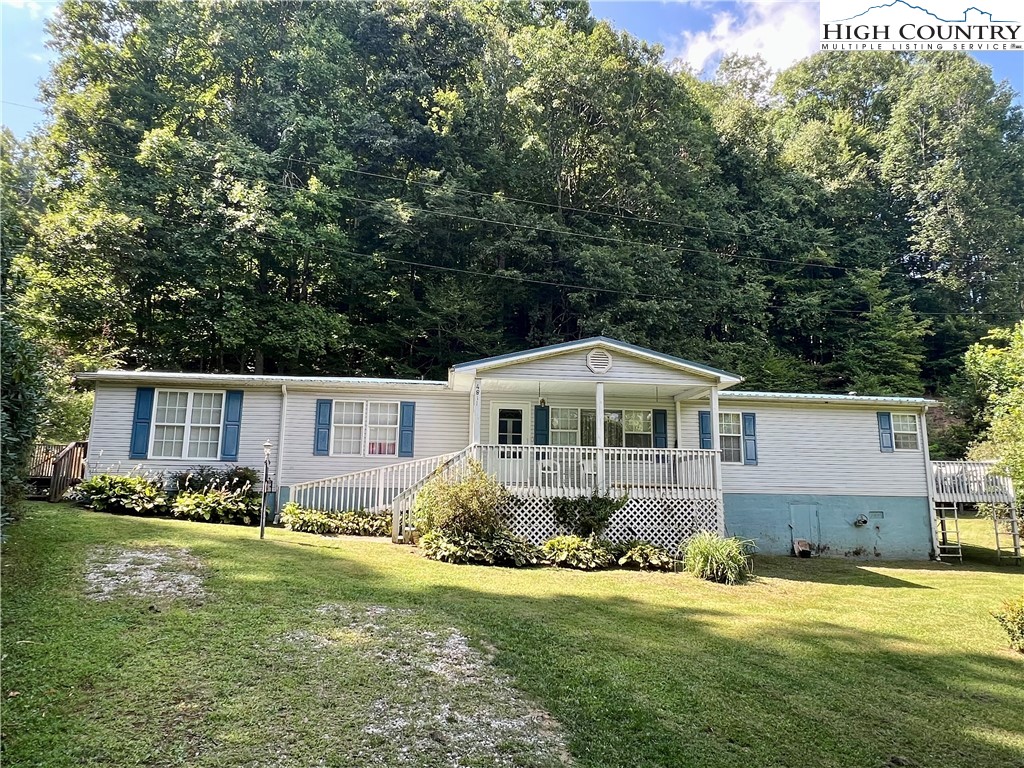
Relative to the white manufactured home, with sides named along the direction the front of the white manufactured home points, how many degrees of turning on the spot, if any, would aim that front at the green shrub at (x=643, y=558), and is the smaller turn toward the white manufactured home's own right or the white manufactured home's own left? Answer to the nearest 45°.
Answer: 0° — it already faces it

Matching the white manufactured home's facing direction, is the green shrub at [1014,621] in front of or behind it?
in front

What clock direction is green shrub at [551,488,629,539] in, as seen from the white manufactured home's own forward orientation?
The green shrub is roughly at 12 o'clock from the white manufactured home.

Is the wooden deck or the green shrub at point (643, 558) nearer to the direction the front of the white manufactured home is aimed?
the green shrub

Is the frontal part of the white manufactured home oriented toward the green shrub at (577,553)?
yes

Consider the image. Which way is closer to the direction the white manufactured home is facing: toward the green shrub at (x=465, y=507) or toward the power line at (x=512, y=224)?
the green shrub

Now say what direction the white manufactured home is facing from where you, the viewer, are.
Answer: facing the viewer

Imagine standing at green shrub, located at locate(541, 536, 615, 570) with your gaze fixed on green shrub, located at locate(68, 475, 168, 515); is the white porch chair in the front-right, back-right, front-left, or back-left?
front-right

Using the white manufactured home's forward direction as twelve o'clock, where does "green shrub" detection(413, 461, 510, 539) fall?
The green shrub is roughly at 1 o'clock from the white manufactured home.

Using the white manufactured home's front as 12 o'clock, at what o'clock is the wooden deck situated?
The wooden deck is roughly at 3 o'clock from the white manufactured home.

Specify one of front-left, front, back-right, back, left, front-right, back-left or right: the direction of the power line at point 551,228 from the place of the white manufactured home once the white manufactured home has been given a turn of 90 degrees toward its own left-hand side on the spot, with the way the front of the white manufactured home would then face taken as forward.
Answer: left

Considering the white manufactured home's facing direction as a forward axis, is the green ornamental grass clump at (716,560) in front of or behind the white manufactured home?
in front

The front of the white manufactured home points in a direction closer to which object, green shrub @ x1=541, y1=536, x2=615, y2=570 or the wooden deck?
the green shrub
